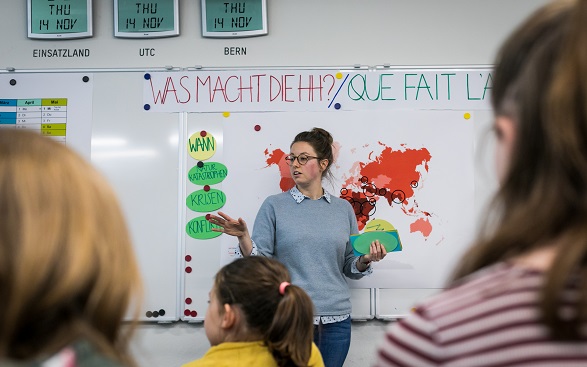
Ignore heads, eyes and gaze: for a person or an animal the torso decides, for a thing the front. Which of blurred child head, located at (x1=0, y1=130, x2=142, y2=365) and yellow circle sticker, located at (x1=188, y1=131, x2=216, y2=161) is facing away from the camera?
the blurred child head

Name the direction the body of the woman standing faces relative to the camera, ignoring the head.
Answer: toward the camera

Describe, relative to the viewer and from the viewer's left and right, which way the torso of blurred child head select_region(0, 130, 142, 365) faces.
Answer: facing away from the viewer

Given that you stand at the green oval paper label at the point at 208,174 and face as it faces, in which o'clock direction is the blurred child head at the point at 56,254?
The blurred child head is roughly at 12 o'clock from the green oval paper label.

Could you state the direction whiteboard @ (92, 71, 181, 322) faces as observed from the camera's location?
facing the viewer

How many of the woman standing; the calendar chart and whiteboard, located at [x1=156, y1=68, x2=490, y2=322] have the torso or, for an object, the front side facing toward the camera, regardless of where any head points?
3

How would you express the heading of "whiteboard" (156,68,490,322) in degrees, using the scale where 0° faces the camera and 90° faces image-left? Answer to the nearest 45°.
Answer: approximately 0°

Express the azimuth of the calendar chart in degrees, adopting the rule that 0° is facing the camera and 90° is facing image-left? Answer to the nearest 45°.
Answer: approximately 0°

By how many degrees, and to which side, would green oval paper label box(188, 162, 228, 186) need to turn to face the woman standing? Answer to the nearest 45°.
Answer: approximately 45° to its left

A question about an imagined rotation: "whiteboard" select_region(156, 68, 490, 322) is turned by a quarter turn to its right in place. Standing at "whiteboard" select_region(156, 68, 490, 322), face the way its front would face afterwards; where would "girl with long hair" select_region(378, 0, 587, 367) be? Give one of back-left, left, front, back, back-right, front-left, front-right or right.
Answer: left

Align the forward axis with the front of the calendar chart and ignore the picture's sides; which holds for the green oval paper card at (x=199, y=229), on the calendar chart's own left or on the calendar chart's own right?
on the calendar chart's own left

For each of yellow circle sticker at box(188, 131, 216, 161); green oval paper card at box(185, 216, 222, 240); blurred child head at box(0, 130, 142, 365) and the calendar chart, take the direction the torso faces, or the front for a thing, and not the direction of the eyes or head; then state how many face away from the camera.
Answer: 1

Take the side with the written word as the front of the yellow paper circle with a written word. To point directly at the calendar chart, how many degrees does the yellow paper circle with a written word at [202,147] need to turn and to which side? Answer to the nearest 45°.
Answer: approximately 90° to its right
